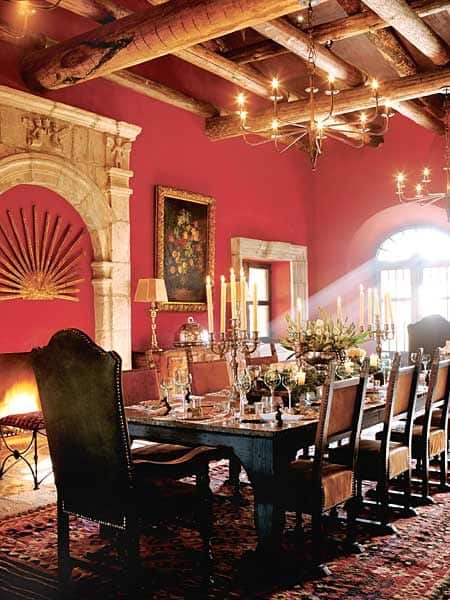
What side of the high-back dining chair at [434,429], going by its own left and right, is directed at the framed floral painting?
front

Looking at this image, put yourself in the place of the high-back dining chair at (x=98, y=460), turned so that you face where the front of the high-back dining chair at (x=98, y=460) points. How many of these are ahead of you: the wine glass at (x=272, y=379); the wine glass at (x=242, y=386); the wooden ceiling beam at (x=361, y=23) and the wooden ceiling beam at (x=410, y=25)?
4

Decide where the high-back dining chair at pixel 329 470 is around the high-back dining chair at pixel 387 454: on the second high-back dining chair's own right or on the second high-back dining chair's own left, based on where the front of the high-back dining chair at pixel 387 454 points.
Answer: on the second high-back dining chair's own left

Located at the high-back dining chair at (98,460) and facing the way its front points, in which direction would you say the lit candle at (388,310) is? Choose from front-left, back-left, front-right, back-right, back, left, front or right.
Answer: front

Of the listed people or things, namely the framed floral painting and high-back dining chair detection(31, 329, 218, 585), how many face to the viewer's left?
0

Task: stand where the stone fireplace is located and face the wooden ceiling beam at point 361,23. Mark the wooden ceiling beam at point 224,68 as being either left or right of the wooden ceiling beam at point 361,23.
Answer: left

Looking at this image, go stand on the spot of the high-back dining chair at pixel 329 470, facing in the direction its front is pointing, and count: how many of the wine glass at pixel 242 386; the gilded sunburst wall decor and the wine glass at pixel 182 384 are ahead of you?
3

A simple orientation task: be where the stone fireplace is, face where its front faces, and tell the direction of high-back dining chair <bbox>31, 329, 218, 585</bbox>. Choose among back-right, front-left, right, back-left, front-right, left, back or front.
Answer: front-right

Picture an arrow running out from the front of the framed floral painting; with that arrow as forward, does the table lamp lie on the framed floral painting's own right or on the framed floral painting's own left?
on the framed floral painting's own right

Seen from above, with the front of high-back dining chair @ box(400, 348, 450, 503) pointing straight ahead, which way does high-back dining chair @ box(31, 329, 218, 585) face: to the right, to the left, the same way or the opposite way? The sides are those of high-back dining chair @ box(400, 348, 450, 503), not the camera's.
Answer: to the right

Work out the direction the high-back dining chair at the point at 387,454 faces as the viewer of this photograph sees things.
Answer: facing away from the viewer and to the left of the viewer

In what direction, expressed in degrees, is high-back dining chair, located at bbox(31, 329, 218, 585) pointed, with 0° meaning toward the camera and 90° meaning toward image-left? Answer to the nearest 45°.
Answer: approximately 225°

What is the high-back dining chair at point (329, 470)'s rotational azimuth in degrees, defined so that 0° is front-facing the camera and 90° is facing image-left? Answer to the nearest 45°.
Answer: approximately 135°

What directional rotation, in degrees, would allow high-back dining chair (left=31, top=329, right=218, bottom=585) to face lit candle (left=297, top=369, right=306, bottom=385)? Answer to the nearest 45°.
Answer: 0° — it already faces it

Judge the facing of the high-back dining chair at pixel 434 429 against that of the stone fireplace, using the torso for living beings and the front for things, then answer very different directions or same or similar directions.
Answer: very different directions

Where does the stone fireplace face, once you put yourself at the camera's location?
facing the viewer and to the right of the viewer
